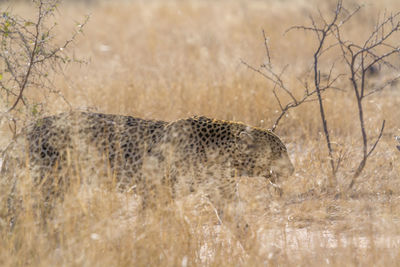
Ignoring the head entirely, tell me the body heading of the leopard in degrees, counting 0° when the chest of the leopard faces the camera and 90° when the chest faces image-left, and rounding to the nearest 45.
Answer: approximately 270°
